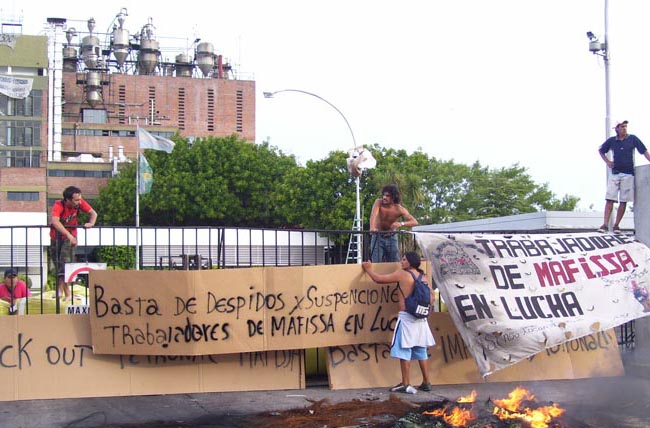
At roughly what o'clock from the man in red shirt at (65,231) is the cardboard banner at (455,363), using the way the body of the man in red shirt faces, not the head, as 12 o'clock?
The cardboard banner is roughly at 11 o'clock from the man in red shirt.

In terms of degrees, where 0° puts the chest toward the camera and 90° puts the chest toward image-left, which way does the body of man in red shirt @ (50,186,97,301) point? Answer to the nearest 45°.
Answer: approximately 315°

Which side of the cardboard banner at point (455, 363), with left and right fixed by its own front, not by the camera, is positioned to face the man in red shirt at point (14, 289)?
right

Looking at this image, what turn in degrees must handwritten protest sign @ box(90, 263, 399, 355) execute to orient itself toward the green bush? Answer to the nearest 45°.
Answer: approximately 180°

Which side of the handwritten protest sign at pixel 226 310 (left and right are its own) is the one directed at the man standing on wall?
left

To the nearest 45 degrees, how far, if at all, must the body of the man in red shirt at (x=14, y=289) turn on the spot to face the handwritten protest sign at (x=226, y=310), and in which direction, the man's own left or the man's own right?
approximately 45° to the man's own left

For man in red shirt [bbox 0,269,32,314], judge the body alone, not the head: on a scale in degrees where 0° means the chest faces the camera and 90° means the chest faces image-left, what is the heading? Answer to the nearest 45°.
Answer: approximately 0°
